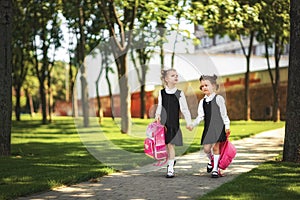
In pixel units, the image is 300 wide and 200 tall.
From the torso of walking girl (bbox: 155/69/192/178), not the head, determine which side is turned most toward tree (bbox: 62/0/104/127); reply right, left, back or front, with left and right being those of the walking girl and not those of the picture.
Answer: back

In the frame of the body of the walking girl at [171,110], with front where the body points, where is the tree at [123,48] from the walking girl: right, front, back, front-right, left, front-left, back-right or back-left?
back

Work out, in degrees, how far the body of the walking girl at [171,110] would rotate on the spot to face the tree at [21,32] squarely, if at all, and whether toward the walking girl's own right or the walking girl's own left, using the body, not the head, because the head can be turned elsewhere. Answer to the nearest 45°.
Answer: approximately 135° to the walking girl's own right

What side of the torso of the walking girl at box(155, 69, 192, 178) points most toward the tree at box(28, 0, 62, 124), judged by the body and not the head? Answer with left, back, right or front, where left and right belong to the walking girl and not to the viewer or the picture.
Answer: back

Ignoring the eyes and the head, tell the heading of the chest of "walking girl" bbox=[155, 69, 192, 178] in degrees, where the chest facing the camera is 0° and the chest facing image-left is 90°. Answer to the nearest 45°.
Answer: approximately 0°
